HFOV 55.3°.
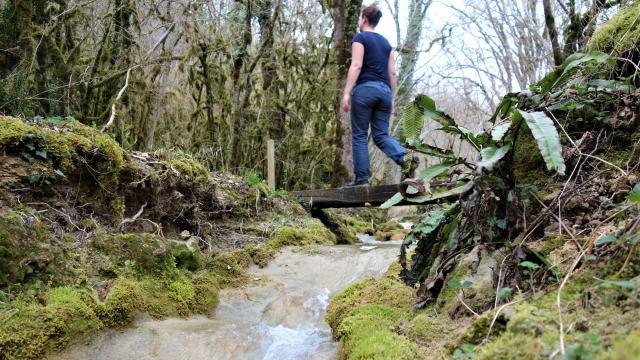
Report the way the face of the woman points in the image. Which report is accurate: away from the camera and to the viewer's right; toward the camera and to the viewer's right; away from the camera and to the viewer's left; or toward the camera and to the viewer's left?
away from the camera and to the viewer's left

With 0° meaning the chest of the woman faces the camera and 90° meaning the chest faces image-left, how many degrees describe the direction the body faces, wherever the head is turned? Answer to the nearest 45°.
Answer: approximately 135°

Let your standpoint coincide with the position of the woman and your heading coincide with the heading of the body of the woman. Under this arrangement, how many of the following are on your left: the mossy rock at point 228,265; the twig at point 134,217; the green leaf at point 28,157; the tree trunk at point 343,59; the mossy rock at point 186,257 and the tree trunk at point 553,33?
4

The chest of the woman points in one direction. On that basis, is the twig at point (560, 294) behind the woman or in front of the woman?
behind

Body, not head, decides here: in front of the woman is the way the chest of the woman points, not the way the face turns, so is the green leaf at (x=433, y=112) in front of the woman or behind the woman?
behind

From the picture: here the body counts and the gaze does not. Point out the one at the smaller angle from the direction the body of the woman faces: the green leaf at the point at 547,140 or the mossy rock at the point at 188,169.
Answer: the mossy rock

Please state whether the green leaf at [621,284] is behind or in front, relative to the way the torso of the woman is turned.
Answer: behind

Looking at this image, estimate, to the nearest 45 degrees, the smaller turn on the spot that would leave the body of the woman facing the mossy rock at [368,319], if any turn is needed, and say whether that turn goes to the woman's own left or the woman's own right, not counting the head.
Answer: approximately 135° to the woman's own left

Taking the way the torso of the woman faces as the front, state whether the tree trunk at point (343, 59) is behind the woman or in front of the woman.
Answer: in front

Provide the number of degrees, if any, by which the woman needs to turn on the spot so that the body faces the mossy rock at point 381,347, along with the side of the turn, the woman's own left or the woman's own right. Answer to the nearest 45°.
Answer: approximately 135° to the woman's own left
